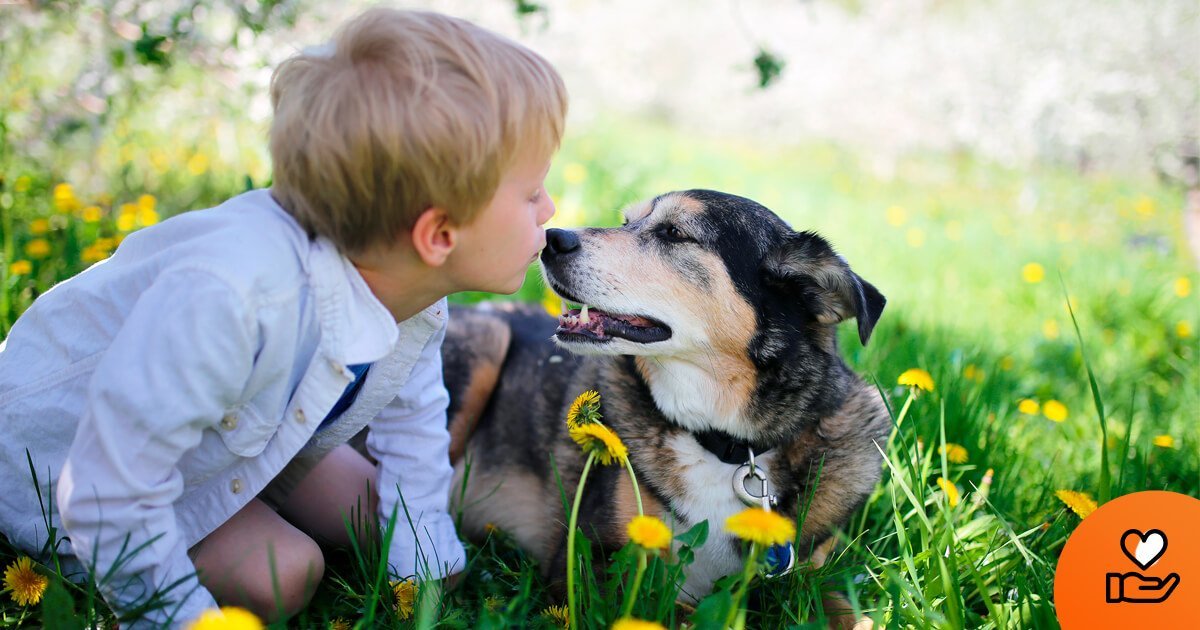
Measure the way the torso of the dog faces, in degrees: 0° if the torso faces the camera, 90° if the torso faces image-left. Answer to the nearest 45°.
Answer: approximately 315°

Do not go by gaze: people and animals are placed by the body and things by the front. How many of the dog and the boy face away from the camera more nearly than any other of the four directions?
0

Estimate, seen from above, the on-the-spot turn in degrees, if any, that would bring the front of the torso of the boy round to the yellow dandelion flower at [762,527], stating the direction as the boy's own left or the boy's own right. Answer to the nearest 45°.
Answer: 0° — they already face it

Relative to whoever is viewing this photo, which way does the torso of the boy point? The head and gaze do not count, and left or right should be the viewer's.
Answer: facing the viewer and to the right of the viewer

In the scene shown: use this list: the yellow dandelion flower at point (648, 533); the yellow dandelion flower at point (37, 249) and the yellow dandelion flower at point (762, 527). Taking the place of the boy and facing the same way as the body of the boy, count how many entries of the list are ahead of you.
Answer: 2

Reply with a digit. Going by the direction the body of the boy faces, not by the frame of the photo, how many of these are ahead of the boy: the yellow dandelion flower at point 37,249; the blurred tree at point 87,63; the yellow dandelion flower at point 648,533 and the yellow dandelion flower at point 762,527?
2

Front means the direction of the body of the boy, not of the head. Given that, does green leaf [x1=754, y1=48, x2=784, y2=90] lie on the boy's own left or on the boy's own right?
on the boy's own left

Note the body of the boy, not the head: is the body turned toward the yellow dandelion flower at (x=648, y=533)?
yes

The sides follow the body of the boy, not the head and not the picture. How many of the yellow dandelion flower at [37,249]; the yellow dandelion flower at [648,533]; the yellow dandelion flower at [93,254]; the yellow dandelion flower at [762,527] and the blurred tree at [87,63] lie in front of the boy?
2

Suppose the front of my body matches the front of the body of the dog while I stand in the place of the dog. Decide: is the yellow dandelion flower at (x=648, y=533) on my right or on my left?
on my right

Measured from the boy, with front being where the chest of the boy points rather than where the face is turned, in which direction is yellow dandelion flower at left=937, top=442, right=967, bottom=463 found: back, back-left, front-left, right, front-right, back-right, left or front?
front-left

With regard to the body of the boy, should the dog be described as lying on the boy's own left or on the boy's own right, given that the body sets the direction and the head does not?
on the boy's own left
